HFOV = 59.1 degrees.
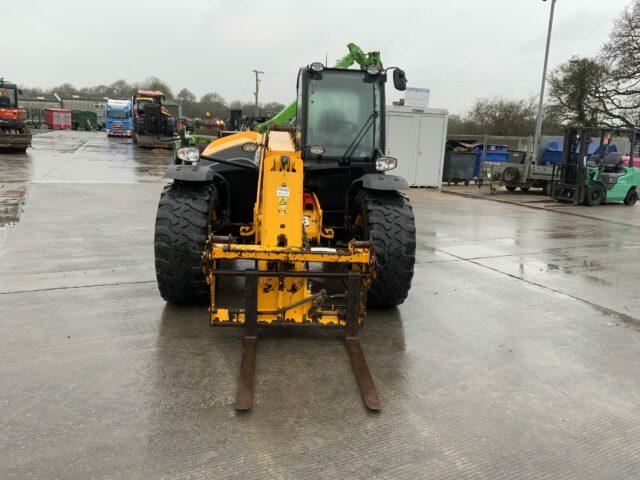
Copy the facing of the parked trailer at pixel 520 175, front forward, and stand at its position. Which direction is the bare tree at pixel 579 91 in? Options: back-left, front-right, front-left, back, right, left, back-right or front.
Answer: right

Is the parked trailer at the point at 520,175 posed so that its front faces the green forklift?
no

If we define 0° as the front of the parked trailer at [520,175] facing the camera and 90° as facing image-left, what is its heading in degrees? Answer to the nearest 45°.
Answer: approximately 90°

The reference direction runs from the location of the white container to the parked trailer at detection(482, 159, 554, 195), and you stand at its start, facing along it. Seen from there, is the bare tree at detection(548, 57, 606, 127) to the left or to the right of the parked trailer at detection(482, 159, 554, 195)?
left

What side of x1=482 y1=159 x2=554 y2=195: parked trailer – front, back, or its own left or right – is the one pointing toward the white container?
front

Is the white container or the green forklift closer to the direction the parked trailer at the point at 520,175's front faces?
the white container

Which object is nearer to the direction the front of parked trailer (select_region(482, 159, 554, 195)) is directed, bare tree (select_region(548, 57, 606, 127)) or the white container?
the white container
